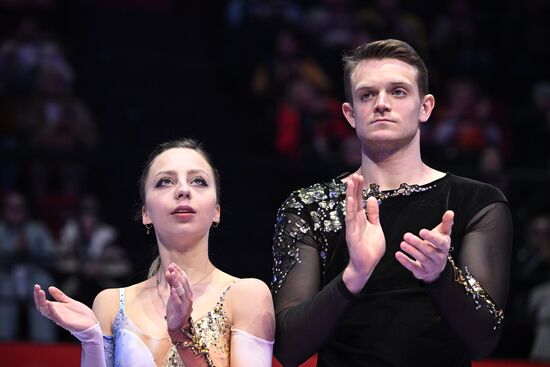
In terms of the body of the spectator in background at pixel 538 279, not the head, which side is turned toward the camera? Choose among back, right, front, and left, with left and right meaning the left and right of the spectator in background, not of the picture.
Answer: front

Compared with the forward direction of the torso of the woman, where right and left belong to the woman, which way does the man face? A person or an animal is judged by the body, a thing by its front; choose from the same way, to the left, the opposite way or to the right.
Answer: the same way

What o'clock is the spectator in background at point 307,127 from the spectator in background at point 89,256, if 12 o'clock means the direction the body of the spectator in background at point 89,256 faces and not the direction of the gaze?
the spectator in background at point 307,127 is roughly at 8 o'clock from the spectator in background at point 89,256.

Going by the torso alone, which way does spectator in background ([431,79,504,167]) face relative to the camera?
toward the camera

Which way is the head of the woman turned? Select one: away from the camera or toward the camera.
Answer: toward the camera

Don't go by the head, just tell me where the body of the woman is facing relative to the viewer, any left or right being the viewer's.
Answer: facing the viewer

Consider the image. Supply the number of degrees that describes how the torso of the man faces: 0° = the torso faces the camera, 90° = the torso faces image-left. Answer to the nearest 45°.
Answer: approximately 0°

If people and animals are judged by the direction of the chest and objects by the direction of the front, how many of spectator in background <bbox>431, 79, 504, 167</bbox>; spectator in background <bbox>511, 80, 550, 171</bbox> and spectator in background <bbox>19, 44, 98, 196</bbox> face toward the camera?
3

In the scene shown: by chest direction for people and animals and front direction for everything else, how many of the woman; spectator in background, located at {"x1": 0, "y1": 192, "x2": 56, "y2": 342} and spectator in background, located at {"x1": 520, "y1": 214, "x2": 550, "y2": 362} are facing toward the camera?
3

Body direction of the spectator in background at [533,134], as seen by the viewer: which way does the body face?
toward the camera

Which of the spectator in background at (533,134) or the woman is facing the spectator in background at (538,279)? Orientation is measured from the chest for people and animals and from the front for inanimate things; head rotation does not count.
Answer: the spectator in background at (533,134)

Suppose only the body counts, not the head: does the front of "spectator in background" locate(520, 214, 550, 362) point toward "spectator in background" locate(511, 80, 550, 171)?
no

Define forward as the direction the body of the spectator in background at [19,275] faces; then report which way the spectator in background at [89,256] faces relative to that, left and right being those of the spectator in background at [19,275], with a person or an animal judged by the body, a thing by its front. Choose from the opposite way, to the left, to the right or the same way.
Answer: the same way

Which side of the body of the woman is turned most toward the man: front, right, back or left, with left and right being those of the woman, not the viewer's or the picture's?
left

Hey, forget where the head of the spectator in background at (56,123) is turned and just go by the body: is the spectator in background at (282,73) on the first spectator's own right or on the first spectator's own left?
on the first spectator's own left

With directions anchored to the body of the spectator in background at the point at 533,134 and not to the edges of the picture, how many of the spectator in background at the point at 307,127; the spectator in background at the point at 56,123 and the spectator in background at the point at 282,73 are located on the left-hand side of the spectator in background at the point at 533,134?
0

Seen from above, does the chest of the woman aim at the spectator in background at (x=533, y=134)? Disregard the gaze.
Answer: no
